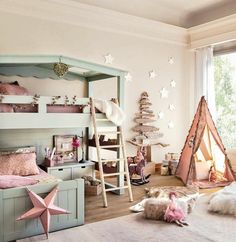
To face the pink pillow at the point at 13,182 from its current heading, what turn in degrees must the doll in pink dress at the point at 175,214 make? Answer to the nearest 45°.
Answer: approximately 135° to its right

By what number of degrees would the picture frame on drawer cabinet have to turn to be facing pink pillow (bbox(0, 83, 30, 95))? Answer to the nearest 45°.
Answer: approximately 45° to its right

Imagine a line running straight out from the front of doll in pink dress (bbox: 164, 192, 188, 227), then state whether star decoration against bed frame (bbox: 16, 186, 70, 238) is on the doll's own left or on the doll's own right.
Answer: on the doll's own right

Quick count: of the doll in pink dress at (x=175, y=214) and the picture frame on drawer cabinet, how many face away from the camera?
0

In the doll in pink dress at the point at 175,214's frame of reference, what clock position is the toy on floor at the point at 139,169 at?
The toy on floor is roughly at 7 o'clock from the doll in pink dress.

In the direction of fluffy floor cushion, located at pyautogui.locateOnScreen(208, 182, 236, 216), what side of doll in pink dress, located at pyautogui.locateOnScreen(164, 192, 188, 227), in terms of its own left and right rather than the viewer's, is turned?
left

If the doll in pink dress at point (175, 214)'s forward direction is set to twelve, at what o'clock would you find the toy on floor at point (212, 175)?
The toy on floor is roughly at 8 o'clock from the doll in pink dress.

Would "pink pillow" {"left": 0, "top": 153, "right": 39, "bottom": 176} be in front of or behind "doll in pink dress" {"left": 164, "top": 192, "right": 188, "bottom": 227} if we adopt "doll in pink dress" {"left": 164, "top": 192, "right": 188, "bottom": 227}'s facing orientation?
behind

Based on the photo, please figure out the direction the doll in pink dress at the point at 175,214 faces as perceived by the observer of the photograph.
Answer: facing the viewer and to the right of the viewer
